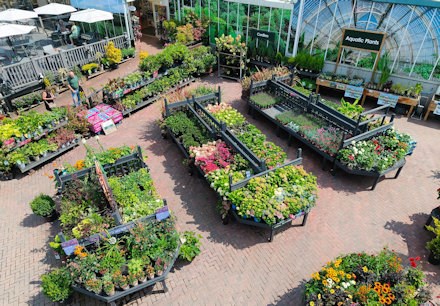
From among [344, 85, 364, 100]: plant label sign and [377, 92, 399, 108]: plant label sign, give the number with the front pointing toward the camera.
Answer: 2

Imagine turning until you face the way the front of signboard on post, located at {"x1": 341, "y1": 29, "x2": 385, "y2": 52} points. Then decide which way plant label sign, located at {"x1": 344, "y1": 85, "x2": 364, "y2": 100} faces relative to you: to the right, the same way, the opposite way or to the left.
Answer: the same way

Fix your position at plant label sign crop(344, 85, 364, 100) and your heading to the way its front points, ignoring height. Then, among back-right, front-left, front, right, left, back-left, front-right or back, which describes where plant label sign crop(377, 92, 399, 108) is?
left

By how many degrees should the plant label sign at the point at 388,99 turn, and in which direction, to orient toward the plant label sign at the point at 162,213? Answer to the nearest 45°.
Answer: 0° — it already faces it

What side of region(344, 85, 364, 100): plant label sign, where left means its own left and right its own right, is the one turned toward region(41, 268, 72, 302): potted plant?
front

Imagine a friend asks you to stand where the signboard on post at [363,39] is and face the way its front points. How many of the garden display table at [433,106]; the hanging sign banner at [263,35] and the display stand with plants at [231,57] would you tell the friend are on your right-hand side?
2

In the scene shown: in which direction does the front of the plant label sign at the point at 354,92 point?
toward the camera

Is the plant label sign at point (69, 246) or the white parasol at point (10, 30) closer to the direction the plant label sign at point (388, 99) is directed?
the plant label sign

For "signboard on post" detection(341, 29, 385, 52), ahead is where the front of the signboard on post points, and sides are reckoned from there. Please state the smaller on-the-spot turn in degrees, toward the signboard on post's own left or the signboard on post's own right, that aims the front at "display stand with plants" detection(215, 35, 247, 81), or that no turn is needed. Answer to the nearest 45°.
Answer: approximately 90° to the signboard on post's own right

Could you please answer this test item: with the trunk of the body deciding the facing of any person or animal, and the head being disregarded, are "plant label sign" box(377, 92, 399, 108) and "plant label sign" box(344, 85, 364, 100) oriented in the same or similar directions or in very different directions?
same or similar directions

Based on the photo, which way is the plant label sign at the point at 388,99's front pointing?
toward the camera

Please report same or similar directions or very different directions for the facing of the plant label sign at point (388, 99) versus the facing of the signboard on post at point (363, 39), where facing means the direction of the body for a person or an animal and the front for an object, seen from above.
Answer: same or similar directions

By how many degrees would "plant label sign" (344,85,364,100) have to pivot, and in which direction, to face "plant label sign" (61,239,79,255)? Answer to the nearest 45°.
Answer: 0° — it already faces it

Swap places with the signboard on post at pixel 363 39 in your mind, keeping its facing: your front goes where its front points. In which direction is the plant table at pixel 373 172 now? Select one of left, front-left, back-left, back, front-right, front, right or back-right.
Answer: front
